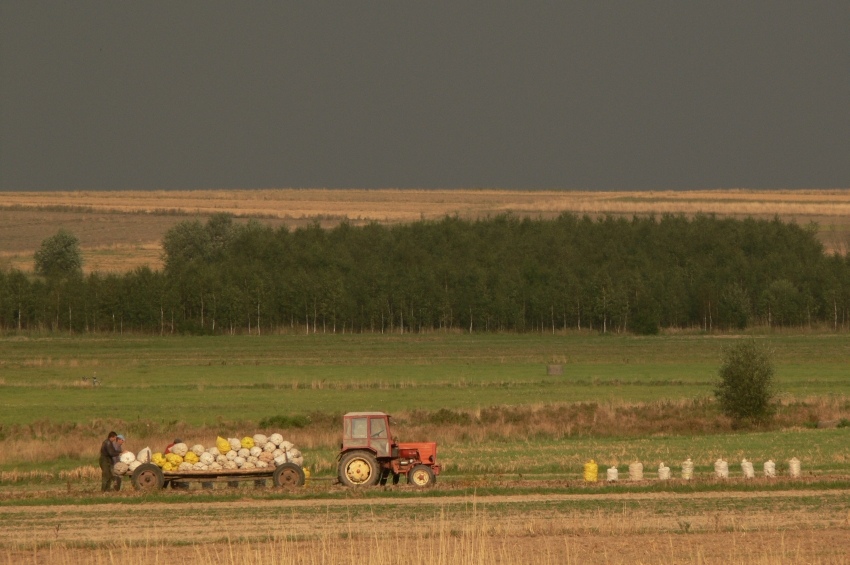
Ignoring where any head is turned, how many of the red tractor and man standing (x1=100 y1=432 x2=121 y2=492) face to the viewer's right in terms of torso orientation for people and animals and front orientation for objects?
2

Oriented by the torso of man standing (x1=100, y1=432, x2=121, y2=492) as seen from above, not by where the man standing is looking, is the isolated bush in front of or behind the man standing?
in front

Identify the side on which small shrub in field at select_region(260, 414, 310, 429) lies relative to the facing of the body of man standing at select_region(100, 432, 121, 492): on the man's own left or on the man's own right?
on the man's own left

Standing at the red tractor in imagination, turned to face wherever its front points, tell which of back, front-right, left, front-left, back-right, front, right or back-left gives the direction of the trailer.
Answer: back

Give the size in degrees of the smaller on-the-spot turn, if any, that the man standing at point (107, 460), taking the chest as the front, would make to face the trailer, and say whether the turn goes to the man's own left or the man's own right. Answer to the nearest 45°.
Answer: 0° — they already face it

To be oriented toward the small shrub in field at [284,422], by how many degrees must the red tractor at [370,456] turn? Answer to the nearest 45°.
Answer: approximately 90° to its left

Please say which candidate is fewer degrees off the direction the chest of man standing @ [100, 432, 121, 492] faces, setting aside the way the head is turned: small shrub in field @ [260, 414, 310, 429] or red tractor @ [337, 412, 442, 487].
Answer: the red tractor

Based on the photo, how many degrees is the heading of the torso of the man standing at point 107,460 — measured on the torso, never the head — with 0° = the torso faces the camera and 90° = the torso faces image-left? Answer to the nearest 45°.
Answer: approximately 270°

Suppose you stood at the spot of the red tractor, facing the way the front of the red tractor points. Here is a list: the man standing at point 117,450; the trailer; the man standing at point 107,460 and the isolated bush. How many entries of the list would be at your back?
3

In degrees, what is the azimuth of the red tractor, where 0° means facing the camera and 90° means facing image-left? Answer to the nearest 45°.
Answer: approximately 270°

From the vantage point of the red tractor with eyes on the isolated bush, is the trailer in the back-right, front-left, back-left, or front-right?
back-left

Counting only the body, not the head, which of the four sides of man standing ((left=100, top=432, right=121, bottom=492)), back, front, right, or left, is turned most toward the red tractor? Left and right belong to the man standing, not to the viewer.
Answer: front

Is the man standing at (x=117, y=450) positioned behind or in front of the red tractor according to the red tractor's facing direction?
behind
